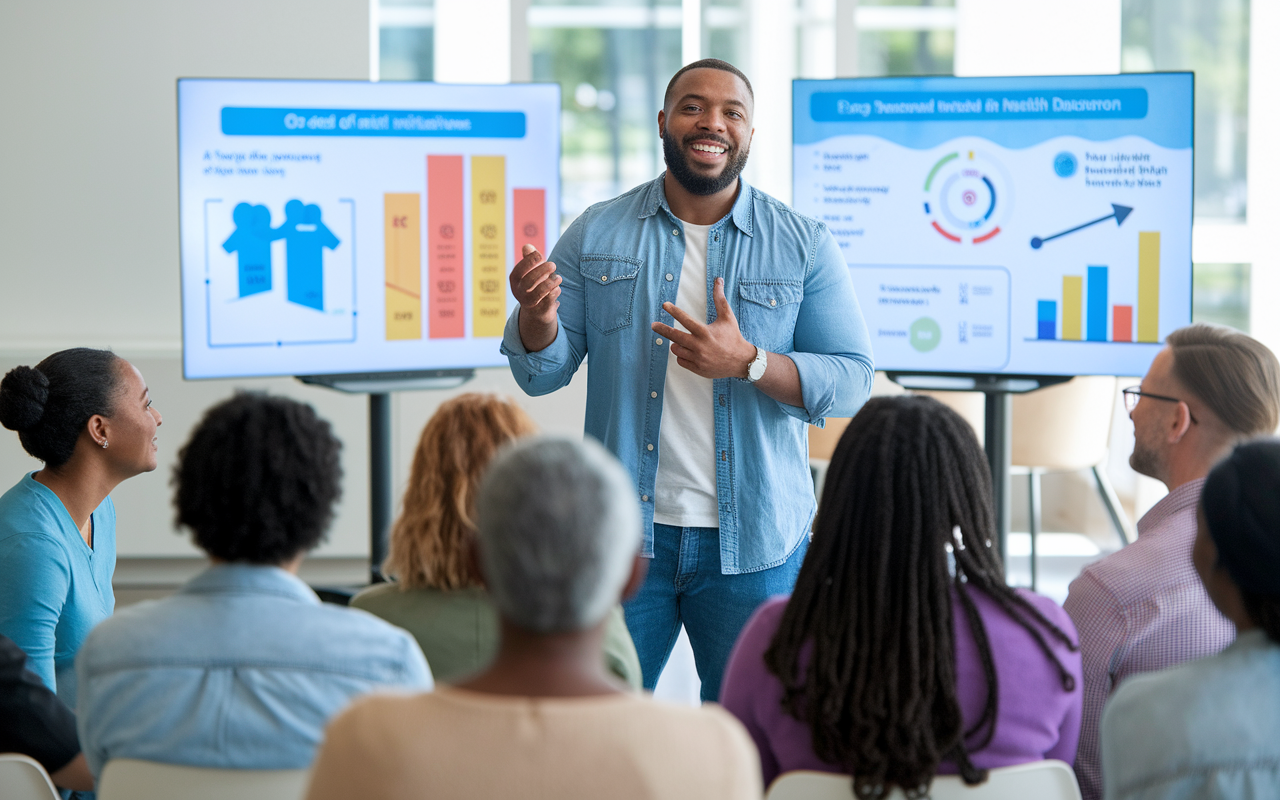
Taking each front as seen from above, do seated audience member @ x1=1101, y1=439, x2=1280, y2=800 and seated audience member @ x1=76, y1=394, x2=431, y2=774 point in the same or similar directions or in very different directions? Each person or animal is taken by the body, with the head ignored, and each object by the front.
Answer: same or similar directions

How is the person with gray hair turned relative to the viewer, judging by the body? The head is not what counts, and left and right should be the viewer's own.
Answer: facing away from the viewer

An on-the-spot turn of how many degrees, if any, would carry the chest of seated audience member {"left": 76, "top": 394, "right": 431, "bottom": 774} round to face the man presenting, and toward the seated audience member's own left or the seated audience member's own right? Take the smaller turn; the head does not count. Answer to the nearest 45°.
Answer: approximately 45° to the seated audience member's own right

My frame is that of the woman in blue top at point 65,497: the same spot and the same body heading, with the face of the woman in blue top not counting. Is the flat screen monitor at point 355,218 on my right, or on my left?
on my left

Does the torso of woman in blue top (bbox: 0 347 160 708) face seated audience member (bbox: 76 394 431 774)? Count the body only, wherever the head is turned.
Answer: no

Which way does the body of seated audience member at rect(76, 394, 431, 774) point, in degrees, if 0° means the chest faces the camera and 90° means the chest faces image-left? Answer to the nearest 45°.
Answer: approximately 180°

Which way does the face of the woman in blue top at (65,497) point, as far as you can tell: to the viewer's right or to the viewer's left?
to the viewer's right

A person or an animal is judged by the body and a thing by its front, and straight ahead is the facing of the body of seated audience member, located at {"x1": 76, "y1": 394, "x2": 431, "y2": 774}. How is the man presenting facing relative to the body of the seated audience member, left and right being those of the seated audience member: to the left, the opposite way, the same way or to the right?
the opposite way

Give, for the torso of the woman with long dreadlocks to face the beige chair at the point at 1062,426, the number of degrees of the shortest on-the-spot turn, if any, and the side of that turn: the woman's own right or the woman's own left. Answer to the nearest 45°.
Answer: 0° — they already face it

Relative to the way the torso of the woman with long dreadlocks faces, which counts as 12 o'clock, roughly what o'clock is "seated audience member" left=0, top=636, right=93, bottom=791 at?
The seated audience member is roughly at 9 o'clock from the woman with long dreadlocks.

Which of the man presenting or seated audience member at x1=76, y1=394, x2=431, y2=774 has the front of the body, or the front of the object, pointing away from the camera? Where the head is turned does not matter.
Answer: the seated audience member

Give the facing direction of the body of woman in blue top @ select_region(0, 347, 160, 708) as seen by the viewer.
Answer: to the viewer's right

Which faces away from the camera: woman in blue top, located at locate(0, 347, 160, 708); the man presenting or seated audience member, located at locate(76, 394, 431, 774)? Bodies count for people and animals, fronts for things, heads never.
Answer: the seated audience member

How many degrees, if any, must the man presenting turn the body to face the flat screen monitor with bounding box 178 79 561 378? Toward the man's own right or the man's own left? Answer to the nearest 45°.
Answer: approximately 135° to the man's own right

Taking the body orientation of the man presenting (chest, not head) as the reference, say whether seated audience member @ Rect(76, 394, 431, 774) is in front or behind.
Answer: in front

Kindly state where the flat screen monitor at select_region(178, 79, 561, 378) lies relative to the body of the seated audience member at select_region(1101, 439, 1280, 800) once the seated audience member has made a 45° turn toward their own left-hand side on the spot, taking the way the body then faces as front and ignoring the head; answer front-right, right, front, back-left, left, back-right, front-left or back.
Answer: front-right

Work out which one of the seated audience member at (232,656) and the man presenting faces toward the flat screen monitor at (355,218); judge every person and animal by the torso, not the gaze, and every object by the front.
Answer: the seated audience member

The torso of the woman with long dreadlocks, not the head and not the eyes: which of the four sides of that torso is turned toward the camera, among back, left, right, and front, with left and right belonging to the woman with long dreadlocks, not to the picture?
back

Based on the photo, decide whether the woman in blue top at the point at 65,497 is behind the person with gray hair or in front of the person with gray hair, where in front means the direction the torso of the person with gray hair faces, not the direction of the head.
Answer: in front
